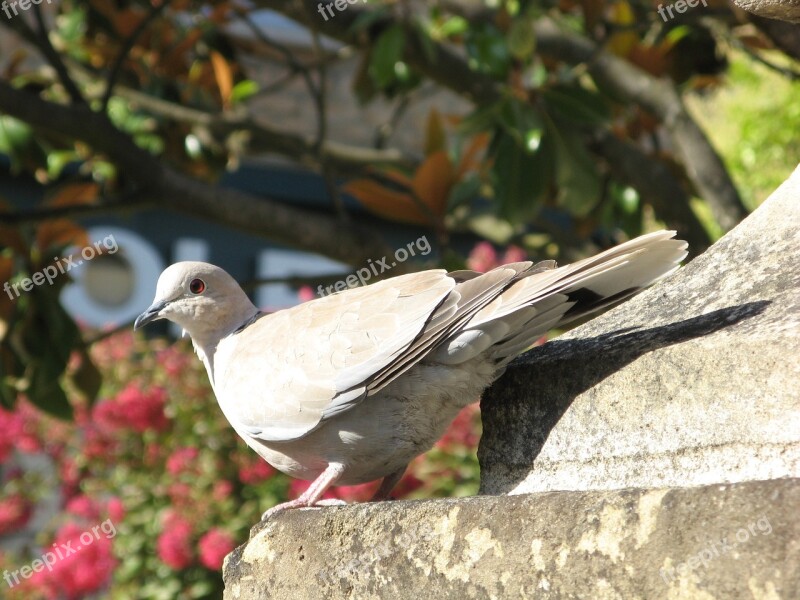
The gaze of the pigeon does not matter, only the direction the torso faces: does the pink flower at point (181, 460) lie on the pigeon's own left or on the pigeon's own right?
on the pigeon's own right

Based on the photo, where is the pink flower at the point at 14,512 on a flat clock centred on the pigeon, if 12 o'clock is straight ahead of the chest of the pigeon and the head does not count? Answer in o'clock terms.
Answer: The pink flower is roughly at 2 o'clock from the pigeon.

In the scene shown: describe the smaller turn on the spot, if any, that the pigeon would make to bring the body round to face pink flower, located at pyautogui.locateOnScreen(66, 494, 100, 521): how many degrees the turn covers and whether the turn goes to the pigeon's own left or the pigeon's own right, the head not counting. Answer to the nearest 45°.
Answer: approximately 45° to the pigeon's own right

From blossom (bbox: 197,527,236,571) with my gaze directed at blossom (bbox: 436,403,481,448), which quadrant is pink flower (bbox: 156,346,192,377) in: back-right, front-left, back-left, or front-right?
front-left

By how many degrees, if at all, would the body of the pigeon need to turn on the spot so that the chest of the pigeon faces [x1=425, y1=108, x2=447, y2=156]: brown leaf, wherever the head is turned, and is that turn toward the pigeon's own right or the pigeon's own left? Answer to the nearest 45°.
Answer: approximately 90° to the pigeon's own right

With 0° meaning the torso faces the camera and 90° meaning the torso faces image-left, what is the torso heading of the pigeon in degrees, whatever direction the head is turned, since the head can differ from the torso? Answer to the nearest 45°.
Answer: approximately 90°
